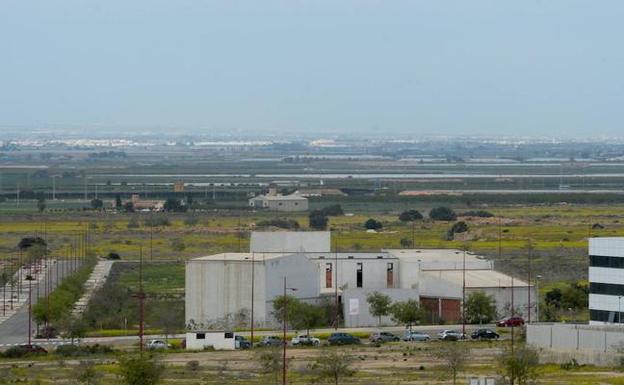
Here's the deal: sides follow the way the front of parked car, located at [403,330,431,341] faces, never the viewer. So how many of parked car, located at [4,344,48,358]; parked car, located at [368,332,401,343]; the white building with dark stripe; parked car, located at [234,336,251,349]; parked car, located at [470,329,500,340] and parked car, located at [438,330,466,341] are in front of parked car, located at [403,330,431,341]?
3

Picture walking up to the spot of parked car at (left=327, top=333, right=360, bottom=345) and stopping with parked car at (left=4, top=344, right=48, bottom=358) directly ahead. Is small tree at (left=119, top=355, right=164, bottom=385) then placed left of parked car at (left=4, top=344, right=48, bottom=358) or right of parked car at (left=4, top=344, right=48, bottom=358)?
left
